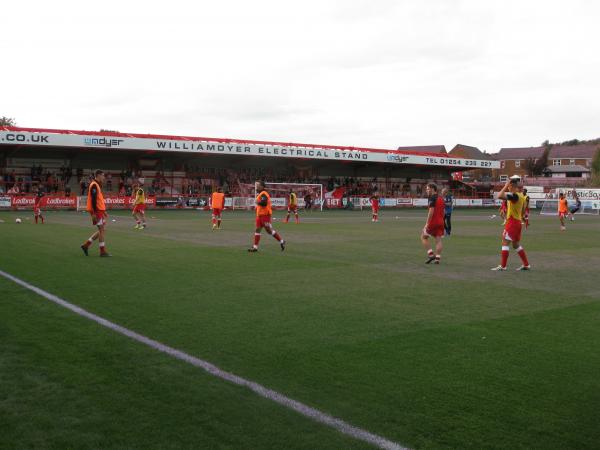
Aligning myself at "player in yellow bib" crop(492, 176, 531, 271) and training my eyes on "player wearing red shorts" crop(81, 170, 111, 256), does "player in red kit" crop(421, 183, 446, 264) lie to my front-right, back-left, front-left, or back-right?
front-right

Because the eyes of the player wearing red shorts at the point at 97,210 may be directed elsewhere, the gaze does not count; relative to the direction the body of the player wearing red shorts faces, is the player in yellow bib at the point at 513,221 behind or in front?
in front

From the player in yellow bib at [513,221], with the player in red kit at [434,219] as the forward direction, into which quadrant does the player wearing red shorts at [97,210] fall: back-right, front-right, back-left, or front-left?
front-left

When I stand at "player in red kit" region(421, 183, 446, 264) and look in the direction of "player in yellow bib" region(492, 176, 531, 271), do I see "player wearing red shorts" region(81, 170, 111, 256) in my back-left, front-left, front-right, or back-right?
back-right
